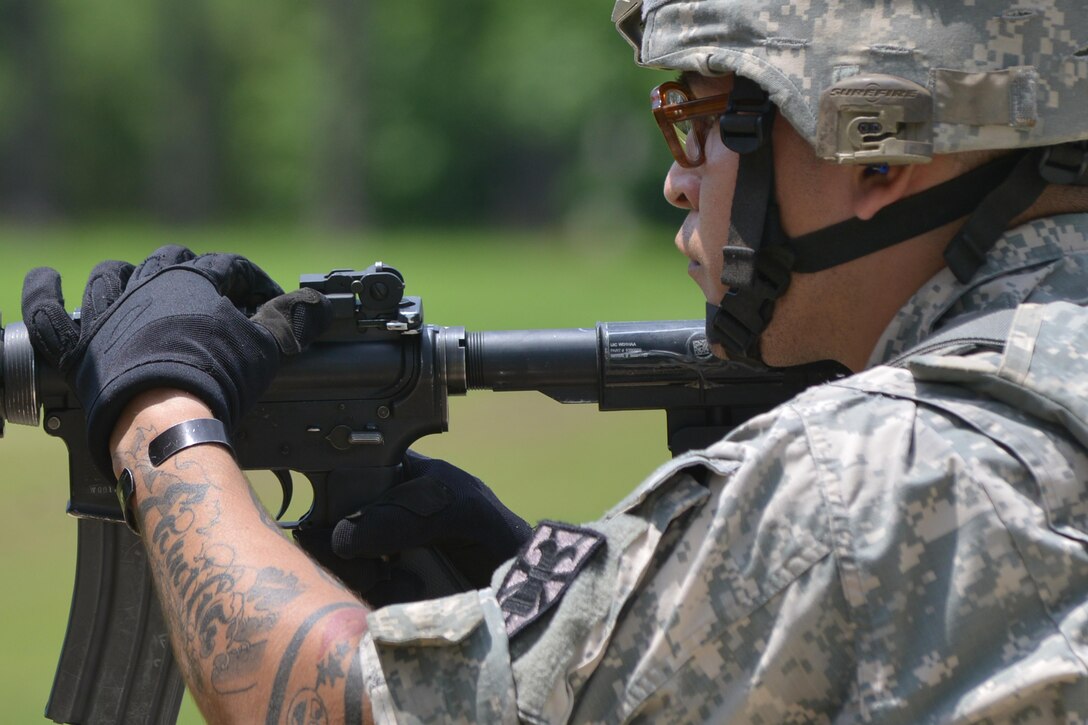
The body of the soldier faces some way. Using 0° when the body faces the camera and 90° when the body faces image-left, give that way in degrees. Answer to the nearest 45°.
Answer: approximately 90°

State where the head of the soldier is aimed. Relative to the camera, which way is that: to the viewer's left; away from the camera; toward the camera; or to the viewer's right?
to the viewer's left
